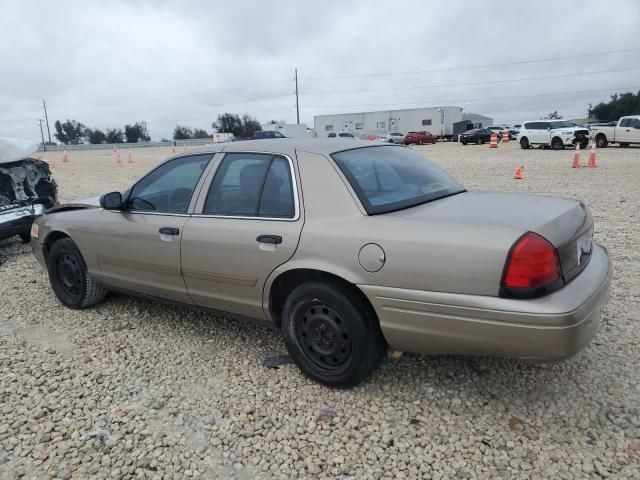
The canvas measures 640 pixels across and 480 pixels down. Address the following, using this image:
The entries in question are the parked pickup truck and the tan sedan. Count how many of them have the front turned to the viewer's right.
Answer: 1

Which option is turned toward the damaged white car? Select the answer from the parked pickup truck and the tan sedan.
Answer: the tan sedan

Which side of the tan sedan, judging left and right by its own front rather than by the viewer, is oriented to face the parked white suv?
right

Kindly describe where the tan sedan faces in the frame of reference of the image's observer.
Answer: facing away from the viewer and to the left of the viewer

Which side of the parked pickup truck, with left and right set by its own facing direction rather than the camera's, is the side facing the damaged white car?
right

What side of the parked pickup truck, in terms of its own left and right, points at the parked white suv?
back

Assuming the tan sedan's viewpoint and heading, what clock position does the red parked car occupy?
The red parked car is roughly at 2 o'clock from the tan sedan.

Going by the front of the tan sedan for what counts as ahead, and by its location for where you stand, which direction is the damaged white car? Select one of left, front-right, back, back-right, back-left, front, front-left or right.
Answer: front

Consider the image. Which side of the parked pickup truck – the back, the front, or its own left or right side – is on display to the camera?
right

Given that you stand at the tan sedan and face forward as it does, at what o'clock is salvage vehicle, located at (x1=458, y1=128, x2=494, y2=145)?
The salvage vehicle is roughly at 2 o'clock from the tan sedan.

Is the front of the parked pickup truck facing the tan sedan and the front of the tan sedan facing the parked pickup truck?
no
